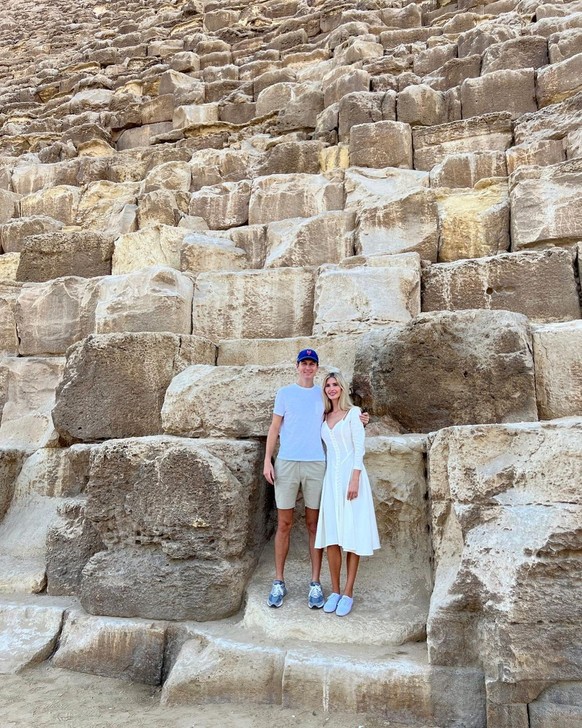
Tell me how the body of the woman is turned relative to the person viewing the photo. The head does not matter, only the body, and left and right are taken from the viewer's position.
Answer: facing the viewer and to the left of the viewer

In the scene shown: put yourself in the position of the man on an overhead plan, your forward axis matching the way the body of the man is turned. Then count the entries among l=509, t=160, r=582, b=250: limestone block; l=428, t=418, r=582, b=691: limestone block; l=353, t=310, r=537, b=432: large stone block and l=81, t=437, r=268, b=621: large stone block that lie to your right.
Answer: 1

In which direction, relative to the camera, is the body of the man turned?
toward the camera

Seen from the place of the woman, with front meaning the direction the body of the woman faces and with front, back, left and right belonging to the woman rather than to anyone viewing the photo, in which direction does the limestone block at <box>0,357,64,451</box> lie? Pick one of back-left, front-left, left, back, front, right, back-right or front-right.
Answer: right

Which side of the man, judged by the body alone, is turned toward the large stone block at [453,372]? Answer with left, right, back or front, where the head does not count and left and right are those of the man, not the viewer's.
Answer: left

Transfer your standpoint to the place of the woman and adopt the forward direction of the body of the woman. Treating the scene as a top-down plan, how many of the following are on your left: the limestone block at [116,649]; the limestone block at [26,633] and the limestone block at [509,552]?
1

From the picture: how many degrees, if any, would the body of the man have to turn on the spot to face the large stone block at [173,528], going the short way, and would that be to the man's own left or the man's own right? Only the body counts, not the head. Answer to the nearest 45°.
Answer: approximately 90° to the man's own right

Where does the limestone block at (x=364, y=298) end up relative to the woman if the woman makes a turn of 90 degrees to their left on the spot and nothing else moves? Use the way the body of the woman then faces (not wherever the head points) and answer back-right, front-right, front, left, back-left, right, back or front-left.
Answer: back-left

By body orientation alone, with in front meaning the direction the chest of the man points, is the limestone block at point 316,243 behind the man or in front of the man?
behind

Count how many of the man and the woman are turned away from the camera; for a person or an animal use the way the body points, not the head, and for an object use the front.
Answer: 0

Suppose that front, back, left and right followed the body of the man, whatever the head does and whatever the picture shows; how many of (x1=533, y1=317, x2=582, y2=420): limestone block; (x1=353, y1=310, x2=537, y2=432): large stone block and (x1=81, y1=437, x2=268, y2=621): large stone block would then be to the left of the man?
2

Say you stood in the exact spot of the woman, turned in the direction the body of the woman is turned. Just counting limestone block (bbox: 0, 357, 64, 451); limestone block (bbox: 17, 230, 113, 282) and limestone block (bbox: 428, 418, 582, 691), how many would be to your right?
2

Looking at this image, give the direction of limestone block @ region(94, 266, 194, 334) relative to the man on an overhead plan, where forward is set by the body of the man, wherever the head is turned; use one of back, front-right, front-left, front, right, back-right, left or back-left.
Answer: back-right

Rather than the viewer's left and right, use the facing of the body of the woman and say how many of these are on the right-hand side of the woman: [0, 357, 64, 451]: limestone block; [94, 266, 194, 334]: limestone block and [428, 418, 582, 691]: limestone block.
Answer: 2

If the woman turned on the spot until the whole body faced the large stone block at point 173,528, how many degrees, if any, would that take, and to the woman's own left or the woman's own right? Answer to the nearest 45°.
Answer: approximately 45° to the woman's own right
